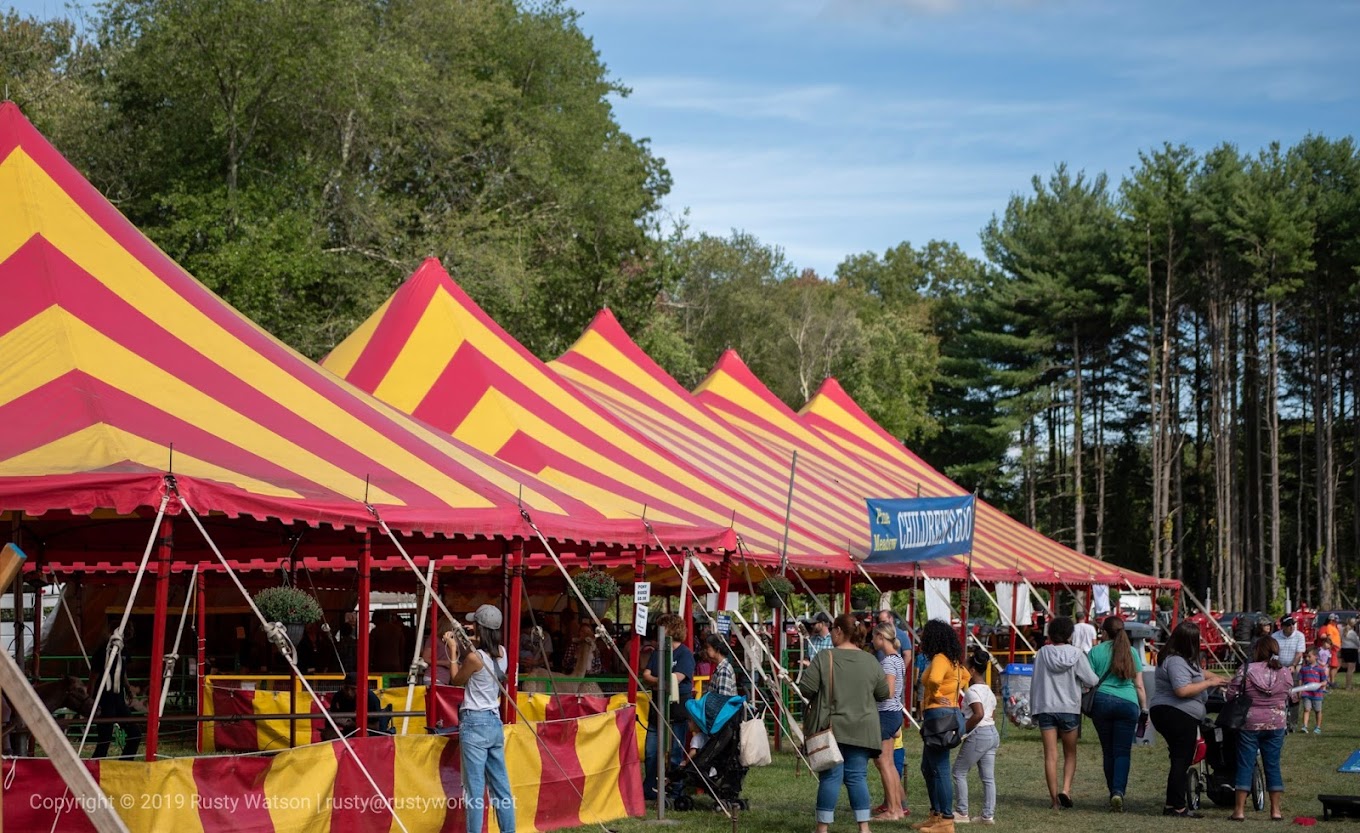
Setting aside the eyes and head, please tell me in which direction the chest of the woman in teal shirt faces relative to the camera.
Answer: away from the camera

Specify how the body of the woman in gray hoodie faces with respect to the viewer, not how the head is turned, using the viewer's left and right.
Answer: facing away from the viewer

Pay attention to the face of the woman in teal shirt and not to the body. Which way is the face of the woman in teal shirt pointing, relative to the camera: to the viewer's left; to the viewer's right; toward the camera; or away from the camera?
away from the camera

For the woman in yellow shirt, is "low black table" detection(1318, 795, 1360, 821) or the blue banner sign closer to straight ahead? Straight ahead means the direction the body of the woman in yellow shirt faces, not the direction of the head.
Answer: the blue banner sign

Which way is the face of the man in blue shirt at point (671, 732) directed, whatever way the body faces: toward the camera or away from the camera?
away from the camera

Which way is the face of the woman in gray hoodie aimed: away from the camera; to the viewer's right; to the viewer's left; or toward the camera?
away from the camera
